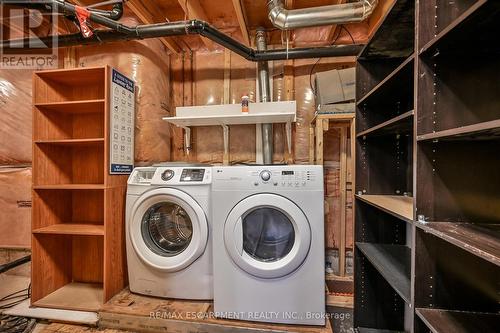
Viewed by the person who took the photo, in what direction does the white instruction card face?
facing the viewer and to the right of the viewer

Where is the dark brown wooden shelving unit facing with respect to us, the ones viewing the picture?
facing the viewer and to the left of the viewer

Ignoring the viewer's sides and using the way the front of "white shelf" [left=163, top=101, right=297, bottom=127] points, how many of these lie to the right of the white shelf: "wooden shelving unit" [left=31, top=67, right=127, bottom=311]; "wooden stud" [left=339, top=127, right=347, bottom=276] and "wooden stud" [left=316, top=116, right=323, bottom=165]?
1

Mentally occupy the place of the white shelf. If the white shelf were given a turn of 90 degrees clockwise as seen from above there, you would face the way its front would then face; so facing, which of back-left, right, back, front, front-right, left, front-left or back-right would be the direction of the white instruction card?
front

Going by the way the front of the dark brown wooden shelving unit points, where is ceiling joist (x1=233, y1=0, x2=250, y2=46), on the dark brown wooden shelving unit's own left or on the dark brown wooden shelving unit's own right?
on the dark brown wooden shelving unit's own right

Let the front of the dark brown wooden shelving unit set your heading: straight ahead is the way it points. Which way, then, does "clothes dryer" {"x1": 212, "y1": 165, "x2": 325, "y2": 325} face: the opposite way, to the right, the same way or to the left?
to the left

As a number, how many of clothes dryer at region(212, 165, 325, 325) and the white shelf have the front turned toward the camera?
2

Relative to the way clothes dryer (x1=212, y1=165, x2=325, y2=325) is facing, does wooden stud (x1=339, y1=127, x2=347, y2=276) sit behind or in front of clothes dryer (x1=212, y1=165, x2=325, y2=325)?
behind

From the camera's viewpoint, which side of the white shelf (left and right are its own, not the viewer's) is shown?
front

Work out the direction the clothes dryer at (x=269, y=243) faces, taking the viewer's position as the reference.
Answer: facing the viewer

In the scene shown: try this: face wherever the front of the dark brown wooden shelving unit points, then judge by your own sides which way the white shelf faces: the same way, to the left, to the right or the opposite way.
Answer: to the left
